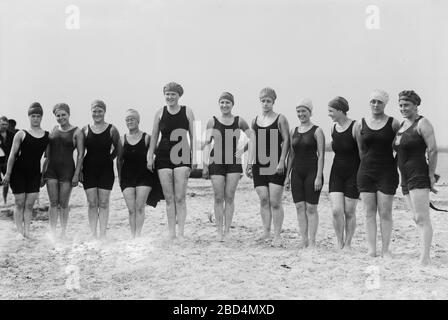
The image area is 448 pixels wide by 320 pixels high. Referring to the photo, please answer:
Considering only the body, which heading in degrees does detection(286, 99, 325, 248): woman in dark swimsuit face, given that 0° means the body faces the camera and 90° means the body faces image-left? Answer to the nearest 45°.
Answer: approximately 45°

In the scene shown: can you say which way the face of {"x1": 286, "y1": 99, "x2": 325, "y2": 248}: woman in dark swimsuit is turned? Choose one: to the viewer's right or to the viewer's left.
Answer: to the viewer's left

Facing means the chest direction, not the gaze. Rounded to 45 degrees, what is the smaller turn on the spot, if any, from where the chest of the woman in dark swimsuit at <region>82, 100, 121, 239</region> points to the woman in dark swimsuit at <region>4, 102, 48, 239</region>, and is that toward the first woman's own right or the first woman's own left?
approximately 135° to the first woman's own right

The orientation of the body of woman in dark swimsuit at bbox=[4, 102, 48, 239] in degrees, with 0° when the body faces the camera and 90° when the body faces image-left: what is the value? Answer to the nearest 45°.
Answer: approximately 0°

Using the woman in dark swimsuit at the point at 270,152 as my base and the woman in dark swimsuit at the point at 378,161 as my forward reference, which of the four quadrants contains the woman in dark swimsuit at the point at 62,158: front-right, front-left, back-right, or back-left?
back-right

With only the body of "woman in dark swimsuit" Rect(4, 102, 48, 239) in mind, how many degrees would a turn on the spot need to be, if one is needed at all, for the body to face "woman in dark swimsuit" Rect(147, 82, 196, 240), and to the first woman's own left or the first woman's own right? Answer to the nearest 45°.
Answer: approximately 45° to the first woman's own left

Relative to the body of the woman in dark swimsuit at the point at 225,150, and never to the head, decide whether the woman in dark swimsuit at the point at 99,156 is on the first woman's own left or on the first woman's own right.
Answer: on the first woman's own right

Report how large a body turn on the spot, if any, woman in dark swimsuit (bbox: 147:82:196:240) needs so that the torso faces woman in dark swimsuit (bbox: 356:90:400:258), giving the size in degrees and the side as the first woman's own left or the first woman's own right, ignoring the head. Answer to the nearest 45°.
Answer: approximately 45° to the first woman's own left
